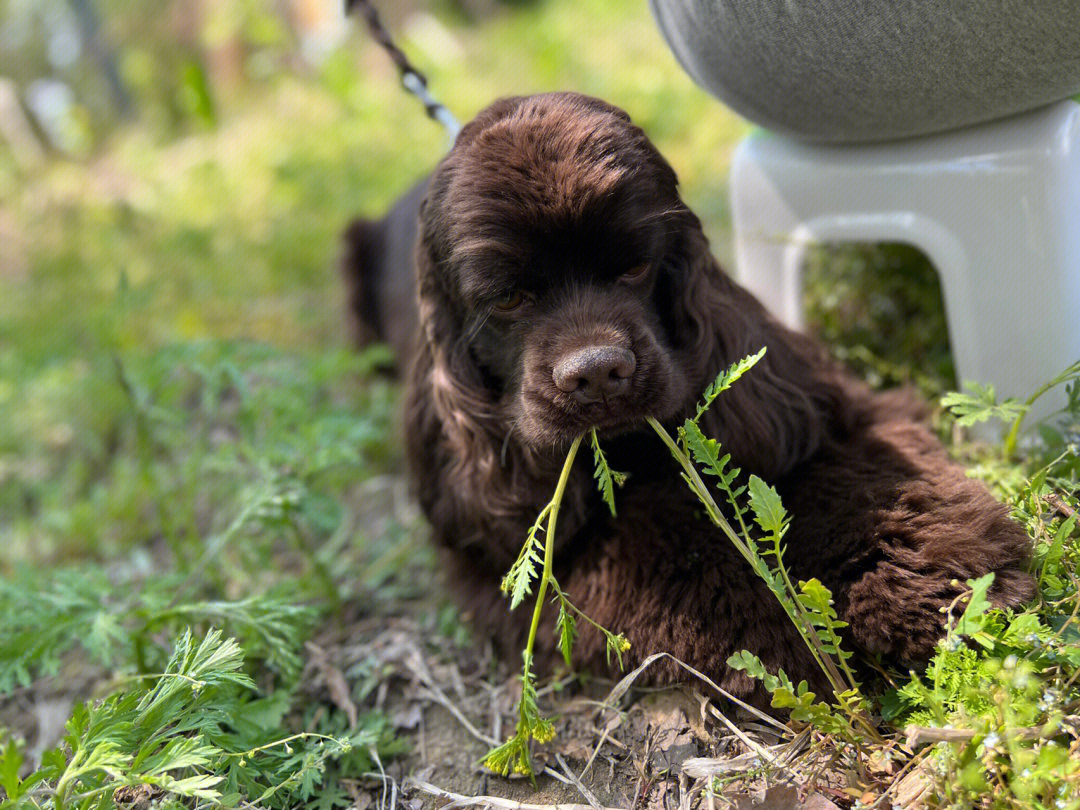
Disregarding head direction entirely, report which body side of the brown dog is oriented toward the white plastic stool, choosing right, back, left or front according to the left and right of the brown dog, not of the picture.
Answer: left

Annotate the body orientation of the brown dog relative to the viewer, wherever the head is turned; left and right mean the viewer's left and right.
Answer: facing the viewer and to the right of the viewer

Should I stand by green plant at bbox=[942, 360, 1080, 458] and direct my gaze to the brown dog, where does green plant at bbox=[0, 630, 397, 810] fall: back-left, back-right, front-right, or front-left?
front-left
